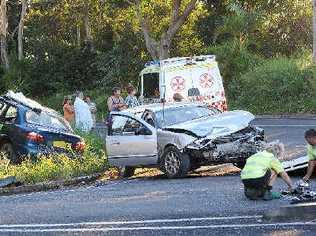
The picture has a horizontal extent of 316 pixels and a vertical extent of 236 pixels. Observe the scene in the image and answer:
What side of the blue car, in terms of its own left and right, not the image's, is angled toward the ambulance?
right

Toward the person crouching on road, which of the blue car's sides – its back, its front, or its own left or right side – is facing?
back

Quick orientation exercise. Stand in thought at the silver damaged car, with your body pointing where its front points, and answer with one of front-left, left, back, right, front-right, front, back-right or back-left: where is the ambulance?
back-left

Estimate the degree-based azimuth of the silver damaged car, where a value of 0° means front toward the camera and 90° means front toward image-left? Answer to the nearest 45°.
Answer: approximately 315°

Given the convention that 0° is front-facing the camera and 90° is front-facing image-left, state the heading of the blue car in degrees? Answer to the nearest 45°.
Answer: approximately 135°

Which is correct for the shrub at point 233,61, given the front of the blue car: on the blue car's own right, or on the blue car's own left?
on the blue car's own right

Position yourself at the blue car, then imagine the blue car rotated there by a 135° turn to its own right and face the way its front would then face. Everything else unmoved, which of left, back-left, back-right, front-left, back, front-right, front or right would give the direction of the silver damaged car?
front-right
